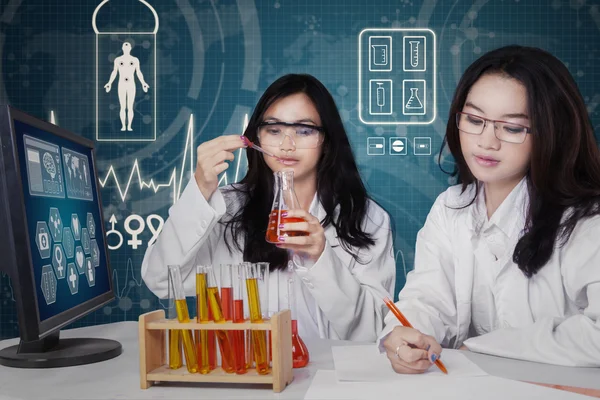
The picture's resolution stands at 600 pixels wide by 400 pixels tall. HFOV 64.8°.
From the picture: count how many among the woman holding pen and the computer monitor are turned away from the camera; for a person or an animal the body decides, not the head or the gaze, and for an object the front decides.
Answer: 0

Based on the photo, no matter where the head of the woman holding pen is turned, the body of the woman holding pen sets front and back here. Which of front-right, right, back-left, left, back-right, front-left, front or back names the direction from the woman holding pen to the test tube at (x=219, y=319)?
front

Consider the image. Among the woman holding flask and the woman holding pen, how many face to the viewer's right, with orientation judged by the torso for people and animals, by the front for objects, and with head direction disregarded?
0

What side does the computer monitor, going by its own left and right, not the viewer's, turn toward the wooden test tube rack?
front

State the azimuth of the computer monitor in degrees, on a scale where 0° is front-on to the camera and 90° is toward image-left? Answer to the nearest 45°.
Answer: approximately 315°

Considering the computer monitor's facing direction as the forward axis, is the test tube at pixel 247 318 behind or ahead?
ahead

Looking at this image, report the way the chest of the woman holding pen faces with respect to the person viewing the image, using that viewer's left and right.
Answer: facing the viewer and to the left of the viewer

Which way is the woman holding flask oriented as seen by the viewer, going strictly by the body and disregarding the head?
toward the camera

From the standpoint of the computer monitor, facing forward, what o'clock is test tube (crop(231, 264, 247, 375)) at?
The test tube is roughly at 12 o'clock from the computer monitor.

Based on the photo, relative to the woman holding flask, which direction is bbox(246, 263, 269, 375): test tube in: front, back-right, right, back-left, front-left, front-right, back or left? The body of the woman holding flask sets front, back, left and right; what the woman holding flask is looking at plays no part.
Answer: front

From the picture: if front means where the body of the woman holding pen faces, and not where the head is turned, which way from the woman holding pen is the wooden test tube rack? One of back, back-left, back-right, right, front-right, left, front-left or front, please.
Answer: front

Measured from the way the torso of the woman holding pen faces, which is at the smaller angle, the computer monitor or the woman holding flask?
the computer monitor
